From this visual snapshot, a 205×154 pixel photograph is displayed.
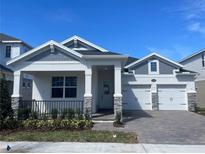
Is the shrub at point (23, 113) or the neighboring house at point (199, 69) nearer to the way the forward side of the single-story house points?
the shrub

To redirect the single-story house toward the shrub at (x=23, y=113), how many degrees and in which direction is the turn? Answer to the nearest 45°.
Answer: approximately 45° to its right

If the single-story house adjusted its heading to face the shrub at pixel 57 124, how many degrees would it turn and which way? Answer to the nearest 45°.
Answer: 0° — it already faces it

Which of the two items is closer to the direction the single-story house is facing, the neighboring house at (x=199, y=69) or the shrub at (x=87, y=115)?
the shrub

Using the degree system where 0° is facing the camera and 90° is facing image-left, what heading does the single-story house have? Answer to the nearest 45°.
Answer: approximately 0°

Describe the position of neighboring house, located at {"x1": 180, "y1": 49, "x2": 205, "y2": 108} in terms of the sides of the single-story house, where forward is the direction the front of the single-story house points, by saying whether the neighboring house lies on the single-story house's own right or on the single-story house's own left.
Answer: on the single-story house's own left

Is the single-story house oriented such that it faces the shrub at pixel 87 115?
yes
